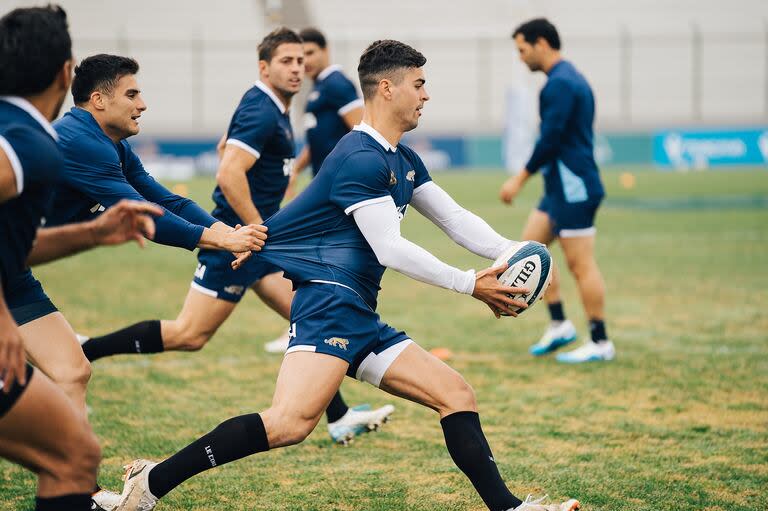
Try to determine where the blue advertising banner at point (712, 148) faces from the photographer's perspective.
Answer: facing the viewer

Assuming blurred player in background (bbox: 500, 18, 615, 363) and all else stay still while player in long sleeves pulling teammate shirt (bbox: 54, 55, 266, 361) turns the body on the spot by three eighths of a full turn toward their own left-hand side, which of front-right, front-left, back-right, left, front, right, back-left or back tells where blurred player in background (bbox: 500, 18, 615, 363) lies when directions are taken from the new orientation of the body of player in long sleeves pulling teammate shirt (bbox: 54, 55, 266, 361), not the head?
right

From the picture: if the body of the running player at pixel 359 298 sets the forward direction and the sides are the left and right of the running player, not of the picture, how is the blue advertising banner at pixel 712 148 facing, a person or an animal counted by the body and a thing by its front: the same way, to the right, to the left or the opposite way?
to the right

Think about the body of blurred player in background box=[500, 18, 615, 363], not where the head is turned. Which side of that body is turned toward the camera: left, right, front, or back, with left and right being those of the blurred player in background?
left

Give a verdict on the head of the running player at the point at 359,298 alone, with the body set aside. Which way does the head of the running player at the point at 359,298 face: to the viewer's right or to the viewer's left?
to the viewer's right

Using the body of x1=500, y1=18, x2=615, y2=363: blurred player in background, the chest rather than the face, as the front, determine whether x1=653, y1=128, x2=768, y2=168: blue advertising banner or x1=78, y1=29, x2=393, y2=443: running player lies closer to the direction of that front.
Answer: the running player

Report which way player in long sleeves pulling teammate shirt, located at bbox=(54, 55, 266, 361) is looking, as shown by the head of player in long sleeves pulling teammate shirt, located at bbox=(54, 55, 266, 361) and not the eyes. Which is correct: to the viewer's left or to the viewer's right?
to the viewer's right

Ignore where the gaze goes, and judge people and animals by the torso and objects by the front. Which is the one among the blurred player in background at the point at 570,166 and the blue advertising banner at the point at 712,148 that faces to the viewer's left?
the blurred player in background

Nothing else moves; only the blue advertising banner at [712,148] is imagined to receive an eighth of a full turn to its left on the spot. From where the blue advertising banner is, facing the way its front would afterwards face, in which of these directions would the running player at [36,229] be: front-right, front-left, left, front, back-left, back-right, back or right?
front-right

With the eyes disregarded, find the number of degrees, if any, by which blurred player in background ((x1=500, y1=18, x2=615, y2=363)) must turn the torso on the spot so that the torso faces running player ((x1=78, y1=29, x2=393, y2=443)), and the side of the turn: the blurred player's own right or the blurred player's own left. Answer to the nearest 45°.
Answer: approximately 45° to the blurred player's own left

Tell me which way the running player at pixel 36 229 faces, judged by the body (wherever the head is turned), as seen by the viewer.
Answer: to the viewer's right

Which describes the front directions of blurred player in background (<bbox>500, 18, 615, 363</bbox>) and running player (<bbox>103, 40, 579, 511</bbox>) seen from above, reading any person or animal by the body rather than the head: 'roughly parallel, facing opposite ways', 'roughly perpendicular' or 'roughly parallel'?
roughly parallel, facing opposite ways

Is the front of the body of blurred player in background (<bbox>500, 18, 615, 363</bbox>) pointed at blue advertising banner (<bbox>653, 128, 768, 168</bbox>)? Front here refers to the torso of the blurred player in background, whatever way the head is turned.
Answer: no

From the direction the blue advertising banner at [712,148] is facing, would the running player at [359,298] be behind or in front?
in front

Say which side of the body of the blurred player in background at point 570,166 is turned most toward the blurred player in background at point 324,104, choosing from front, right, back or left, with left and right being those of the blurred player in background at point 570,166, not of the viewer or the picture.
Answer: front

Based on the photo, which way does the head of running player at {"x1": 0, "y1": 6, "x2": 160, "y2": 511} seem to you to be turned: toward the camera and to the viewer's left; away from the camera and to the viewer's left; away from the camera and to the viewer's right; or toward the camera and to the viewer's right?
away from the camera and to the viewer's right

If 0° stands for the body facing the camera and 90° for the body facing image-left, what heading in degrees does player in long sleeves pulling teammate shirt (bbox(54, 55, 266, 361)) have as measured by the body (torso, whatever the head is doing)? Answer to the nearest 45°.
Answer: approximately 270°
